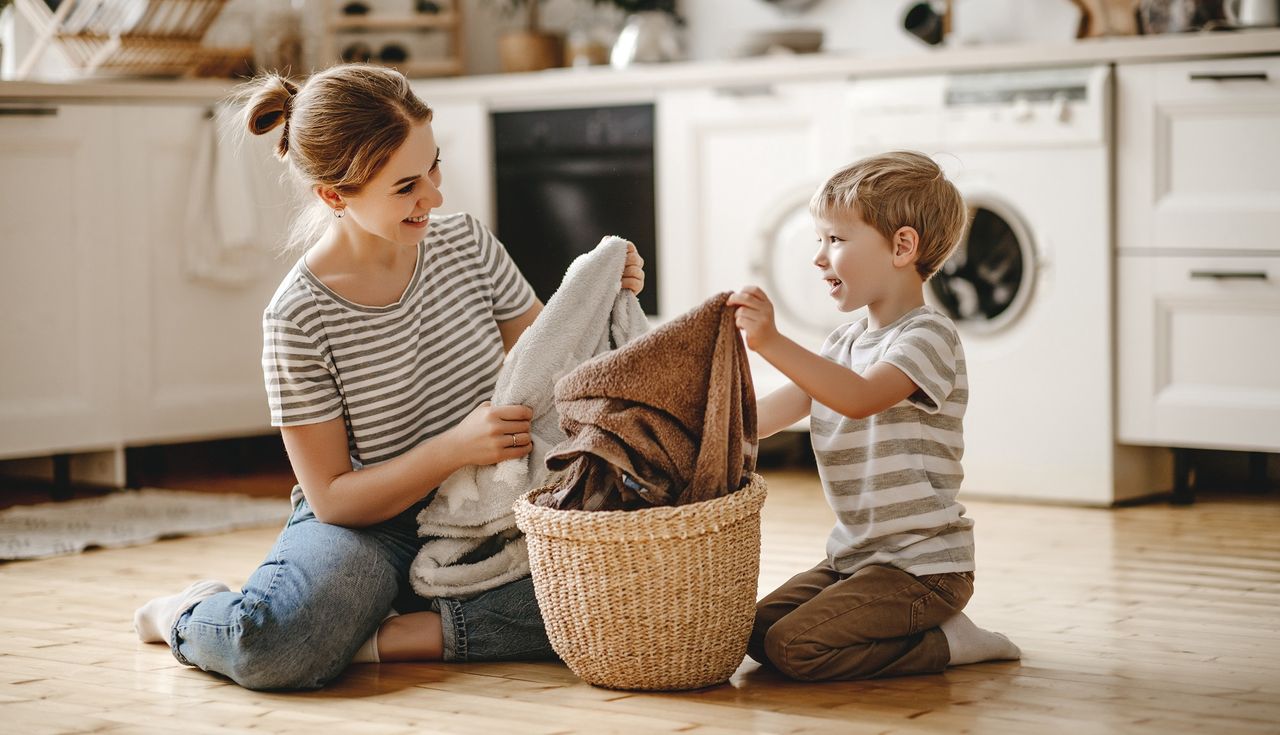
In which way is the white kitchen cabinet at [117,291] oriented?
toward the camera

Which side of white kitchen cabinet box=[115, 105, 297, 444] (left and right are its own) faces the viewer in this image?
front

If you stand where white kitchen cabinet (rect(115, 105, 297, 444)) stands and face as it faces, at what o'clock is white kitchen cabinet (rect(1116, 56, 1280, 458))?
white kitchen cabinet (rect(1116, 56, 1280, 458)) is roughly at 10 o'clock from white kitchen cabinet (rect(115, 105, 297, 444)).

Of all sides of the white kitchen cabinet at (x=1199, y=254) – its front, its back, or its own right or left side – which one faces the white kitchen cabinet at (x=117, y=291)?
right

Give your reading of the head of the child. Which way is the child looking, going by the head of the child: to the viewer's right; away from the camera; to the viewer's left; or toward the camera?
to the viewer's left

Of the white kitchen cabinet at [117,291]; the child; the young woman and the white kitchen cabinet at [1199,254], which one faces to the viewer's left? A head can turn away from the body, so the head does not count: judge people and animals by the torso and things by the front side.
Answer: the child

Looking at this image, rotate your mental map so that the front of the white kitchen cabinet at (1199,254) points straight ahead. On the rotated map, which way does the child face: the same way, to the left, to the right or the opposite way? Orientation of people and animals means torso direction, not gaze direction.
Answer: to the right

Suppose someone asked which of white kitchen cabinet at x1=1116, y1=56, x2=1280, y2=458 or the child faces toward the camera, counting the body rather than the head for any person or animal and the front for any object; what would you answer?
the white kitchen cabinet

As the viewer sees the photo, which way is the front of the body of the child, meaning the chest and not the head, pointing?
to the viewer's left

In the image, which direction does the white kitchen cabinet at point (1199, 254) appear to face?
toward the camera

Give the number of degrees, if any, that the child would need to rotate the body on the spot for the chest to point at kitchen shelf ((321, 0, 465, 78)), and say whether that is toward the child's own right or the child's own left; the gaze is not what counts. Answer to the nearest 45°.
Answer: approximately 45° to the child's own right

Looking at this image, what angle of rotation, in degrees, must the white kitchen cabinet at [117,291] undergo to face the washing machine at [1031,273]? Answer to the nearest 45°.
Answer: approximately 45° to its left

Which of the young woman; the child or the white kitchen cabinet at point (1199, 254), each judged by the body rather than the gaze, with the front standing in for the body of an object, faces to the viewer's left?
the child
